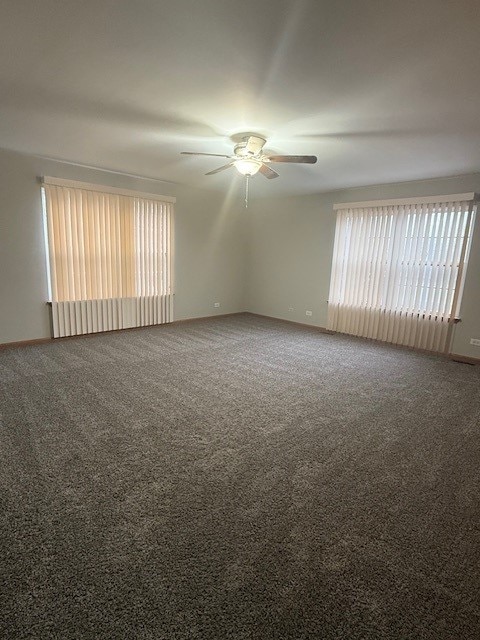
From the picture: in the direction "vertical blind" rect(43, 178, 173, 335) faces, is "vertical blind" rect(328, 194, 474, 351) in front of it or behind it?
in front

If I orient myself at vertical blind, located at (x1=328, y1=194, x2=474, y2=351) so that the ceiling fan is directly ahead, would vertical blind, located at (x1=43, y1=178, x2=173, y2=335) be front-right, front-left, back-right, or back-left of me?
front-right

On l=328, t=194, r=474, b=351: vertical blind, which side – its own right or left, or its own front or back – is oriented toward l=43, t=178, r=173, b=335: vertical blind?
front

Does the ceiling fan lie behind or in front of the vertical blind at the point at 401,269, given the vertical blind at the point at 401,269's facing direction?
in front

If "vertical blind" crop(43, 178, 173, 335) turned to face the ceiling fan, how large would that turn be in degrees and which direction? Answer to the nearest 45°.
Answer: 0° — it already faces it

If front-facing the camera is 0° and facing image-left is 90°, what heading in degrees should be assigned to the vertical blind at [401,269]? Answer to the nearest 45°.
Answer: approximately 45°

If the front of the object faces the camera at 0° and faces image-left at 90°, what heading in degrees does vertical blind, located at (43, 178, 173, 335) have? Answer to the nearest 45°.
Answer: approximately 315°

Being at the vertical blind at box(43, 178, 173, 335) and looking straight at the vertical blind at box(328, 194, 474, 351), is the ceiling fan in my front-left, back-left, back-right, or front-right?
front-right

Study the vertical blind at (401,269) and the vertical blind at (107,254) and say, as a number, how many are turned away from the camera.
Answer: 0
